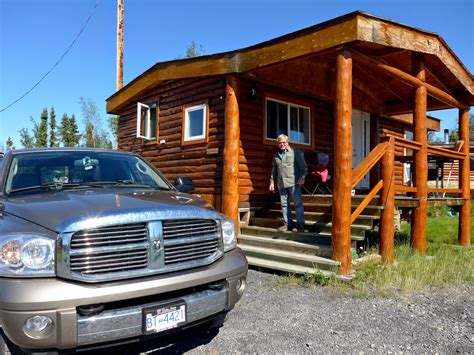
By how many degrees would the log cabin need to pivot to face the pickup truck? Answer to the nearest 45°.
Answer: approximately 45° to its right

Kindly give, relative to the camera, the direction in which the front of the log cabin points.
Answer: facing the viewer and to the right of the viewer

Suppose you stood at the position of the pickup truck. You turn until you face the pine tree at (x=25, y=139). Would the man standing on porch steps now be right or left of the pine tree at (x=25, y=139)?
right

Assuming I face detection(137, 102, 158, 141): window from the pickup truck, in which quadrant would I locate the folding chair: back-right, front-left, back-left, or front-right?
front-right

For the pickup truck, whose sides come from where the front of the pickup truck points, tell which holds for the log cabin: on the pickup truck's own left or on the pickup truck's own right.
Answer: on the pickup truck's own left

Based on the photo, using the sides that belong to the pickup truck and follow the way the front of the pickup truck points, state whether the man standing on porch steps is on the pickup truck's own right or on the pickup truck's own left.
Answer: on the pickup truck's own left

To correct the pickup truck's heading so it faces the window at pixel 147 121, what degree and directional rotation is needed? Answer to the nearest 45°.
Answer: approximately 135° to its left

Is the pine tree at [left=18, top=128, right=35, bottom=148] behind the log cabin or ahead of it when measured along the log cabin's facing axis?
behind

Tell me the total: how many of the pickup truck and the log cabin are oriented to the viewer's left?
0

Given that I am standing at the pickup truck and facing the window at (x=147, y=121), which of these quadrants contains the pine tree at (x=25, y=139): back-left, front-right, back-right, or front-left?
front-left

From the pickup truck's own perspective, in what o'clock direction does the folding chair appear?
The folding chair is roughly at 9 o'clock from the pickup truck.

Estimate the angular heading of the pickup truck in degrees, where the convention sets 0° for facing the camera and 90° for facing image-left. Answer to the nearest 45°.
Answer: approximately 315°
